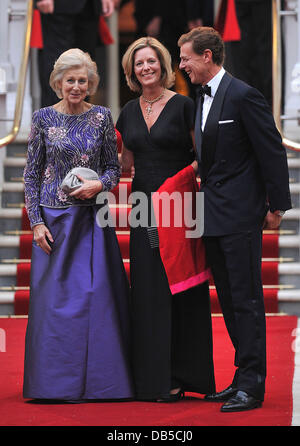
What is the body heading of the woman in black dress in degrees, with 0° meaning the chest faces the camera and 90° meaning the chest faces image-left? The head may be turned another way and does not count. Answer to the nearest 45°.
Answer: approximately 0°

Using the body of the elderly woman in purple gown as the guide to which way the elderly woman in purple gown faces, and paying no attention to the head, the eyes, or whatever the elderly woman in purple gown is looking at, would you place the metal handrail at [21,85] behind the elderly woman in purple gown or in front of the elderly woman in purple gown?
behind

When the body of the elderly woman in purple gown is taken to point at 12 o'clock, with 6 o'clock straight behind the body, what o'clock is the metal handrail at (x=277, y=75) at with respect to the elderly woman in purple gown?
The metal handrail is roughly at 7 o'clock from the elderly woman in purple gown.

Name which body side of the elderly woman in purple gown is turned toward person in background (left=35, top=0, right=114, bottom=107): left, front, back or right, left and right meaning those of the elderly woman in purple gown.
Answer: back

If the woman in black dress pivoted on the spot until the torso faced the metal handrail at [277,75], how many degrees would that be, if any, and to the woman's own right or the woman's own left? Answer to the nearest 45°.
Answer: approximately 180°

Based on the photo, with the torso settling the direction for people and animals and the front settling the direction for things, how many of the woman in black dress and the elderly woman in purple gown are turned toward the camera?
2
